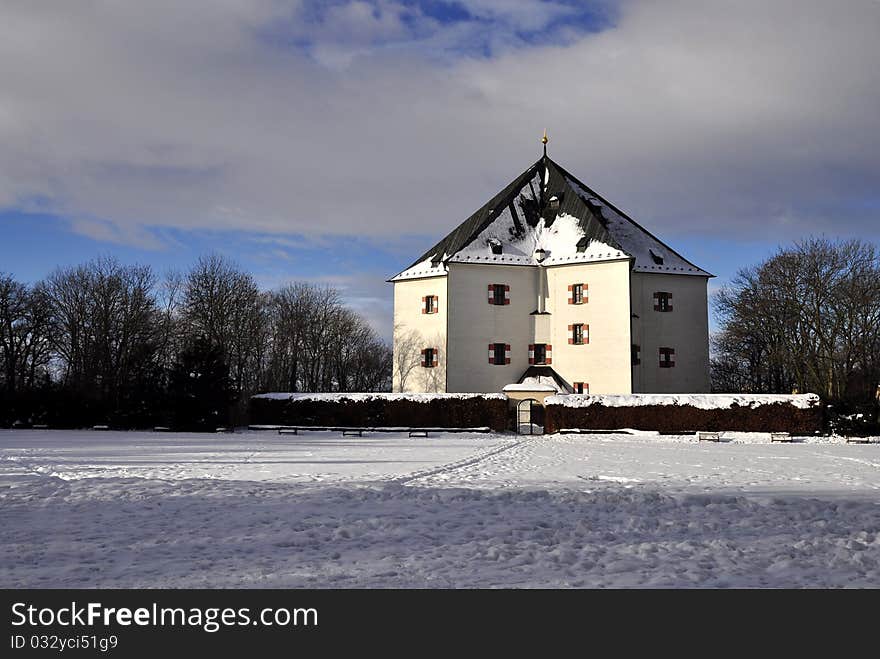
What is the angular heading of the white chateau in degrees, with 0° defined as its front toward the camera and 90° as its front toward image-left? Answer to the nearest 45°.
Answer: approximately 0°
